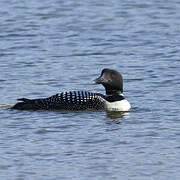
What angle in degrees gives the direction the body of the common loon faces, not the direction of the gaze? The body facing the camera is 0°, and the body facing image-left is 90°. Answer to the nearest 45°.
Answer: approximately 270°
